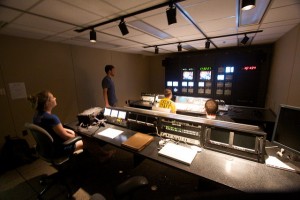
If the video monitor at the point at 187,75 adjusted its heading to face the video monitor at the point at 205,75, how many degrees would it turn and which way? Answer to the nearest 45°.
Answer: approximately 90° to its left

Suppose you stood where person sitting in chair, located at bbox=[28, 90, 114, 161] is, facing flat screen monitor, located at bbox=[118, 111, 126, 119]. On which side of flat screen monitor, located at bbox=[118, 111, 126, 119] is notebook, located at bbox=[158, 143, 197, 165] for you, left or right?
right

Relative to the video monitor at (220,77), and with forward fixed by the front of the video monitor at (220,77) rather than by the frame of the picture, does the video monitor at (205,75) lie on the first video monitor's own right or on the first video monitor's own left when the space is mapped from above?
on the first video monitor's own right

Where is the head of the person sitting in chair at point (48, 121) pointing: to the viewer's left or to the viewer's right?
to the viewer's right

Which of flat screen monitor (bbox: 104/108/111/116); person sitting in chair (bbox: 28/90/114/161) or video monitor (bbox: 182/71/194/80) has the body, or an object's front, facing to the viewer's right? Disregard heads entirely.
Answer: the person sitting in chair

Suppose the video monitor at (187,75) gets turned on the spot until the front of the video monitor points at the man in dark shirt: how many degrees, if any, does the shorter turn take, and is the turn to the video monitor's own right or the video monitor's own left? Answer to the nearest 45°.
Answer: approximately 45° to the video monitor's own right
